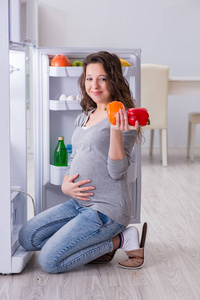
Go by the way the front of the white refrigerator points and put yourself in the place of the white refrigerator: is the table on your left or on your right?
on your left

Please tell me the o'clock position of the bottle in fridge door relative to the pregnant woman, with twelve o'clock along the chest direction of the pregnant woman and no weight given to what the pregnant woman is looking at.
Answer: The bottle in fridge door is roughly at 4 o'clock from the pregnant woman.
